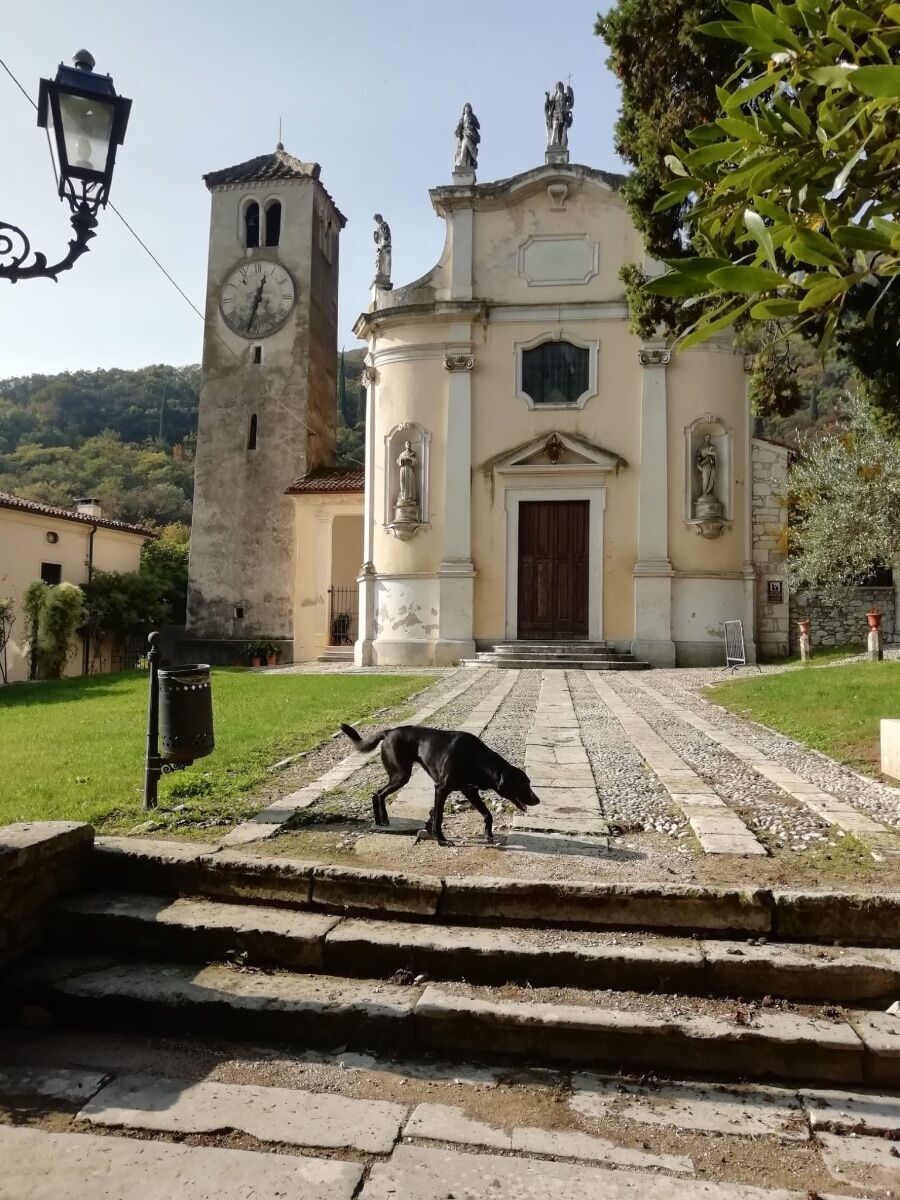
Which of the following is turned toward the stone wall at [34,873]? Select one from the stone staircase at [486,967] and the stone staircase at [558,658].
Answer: the stone staircase at [558,658]

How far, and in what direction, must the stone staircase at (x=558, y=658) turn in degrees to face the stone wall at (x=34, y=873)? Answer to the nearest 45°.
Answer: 0° — it already faces it

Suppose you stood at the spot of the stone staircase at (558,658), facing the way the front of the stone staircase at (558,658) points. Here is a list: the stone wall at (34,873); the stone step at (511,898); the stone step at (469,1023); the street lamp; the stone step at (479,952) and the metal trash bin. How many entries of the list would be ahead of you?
6

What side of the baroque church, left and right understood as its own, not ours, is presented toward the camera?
front

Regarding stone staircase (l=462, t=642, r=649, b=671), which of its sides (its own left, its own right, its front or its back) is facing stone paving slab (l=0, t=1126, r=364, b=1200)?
front

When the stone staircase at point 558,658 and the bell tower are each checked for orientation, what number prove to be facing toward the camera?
2

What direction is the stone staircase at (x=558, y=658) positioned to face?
toward the camera

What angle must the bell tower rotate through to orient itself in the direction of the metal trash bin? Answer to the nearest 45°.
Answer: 0° — it already faces it

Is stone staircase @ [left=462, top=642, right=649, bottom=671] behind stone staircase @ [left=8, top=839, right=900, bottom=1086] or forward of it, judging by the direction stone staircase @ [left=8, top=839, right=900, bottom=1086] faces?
behind

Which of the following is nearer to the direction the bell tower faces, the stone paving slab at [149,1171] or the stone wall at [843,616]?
the stone paving slab

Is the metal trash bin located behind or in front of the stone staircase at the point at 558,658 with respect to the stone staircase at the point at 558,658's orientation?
in front

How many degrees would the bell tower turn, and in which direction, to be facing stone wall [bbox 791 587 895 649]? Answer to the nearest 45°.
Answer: approximately 45° to its left

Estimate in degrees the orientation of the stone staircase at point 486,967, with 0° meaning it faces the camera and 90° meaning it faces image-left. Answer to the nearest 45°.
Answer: approximately 0°

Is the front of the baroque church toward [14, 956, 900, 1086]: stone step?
yes
